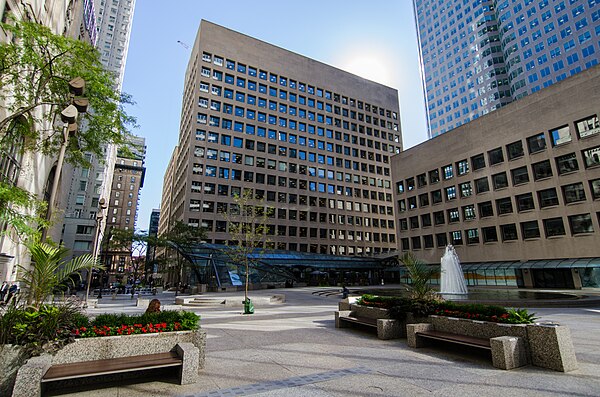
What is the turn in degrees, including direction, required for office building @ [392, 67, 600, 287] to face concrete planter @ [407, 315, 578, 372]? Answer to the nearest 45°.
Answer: approximately 45° to its left

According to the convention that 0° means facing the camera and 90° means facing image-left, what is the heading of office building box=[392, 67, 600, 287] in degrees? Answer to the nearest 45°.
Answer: approximately 45°

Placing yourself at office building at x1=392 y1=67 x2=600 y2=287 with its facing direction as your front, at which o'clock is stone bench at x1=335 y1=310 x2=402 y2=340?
The stone bench is roughly at 11 o'clock from the office building.

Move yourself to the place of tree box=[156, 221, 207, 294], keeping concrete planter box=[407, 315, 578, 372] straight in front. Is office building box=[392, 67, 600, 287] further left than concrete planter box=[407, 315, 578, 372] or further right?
left

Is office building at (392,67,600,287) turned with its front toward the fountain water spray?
yes

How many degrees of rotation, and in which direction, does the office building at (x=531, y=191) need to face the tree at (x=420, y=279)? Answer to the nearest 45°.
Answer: approximately 45° to its left
